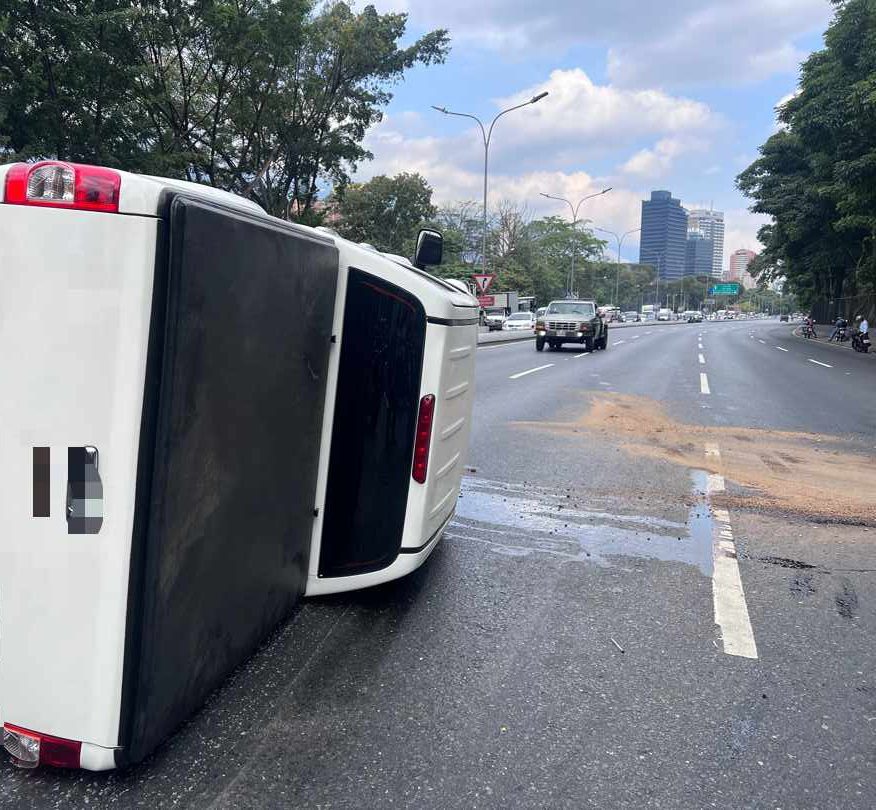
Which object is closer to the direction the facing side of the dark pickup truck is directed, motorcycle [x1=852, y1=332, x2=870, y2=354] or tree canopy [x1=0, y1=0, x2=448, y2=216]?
the tree canopy

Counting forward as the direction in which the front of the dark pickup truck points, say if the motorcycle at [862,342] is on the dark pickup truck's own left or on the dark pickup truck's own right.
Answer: on the dark pickup truck's own left

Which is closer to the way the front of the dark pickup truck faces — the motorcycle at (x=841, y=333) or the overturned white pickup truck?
the overturned white pickup truck

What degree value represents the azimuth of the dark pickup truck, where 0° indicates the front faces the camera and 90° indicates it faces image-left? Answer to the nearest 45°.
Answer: approximately 0°
